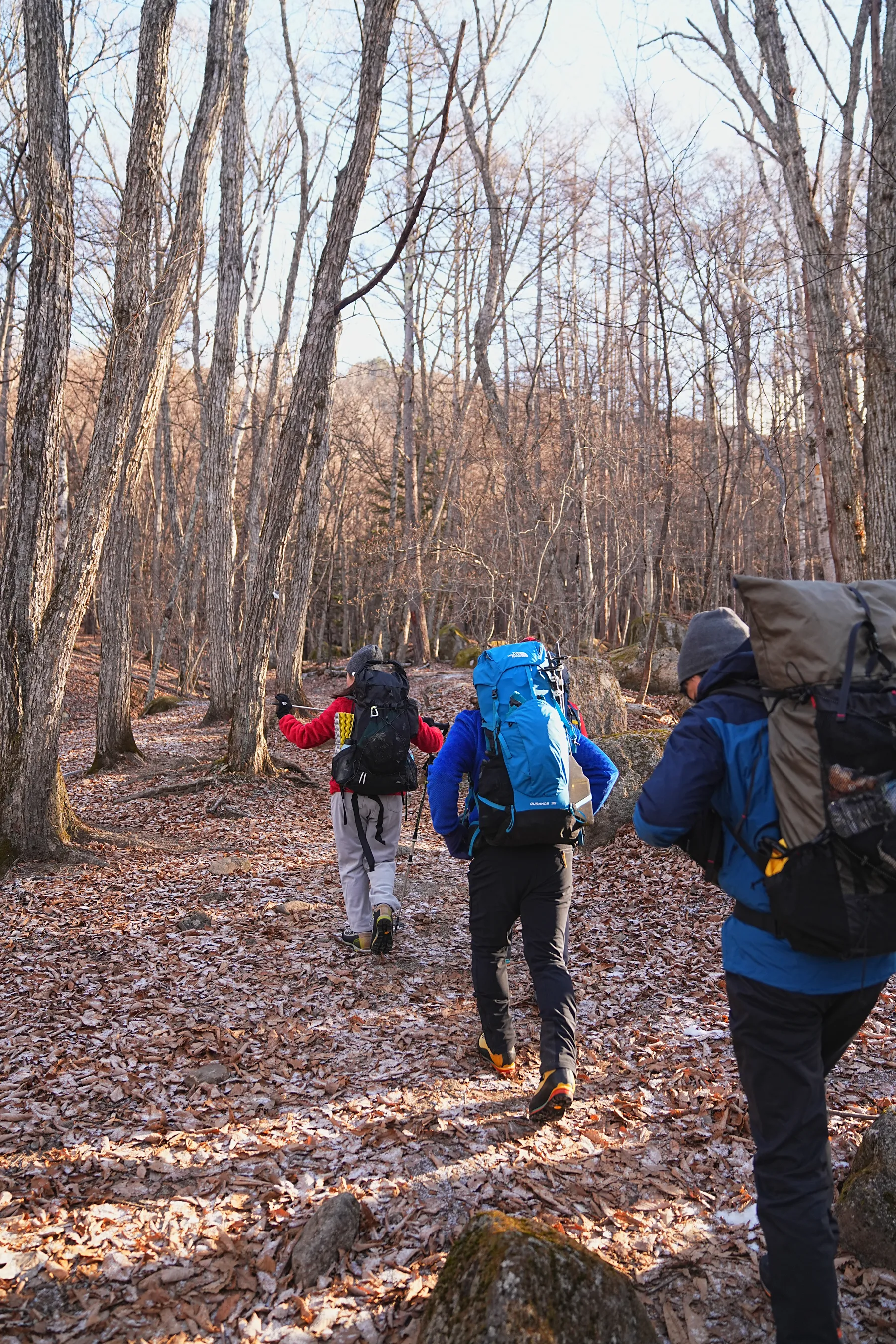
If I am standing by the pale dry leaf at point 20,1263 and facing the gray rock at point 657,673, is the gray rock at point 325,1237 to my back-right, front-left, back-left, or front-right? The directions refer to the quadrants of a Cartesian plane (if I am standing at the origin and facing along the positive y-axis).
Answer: front-right

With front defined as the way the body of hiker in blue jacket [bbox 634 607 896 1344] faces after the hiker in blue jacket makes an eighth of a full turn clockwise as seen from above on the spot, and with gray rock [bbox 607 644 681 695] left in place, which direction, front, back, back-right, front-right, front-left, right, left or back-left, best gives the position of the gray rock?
front

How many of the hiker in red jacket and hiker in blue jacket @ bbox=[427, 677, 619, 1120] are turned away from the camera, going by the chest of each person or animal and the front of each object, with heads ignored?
2

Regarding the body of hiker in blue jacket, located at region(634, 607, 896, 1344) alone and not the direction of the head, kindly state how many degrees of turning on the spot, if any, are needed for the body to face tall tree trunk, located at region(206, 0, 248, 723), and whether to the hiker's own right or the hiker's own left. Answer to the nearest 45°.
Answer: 0° — they already face it

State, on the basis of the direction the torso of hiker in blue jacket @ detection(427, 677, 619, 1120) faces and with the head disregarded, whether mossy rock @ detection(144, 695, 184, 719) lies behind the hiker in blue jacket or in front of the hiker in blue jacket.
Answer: in front

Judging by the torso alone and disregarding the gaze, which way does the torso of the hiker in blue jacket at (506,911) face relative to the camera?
away from the camera

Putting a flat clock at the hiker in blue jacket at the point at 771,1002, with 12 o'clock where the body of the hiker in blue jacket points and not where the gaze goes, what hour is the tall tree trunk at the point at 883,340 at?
The tall tree trunk is roughly at 2 o'clock from the hiker in blue jacket.

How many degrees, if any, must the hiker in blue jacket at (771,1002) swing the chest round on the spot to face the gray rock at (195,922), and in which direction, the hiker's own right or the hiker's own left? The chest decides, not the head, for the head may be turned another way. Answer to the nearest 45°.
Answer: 0° — they already face it

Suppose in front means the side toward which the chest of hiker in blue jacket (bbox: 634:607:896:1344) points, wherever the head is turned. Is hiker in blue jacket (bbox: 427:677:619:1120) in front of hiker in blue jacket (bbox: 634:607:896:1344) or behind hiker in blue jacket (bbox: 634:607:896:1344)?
in front

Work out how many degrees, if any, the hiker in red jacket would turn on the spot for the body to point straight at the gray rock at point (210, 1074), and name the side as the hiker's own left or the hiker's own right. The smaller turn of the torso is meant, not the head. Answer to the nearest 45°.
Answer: approximately 135° to the hiker's own left

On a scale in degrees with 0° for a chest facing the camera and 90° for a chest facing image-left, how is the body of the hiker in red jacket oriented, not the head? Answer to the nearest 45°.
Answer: approximately 180°

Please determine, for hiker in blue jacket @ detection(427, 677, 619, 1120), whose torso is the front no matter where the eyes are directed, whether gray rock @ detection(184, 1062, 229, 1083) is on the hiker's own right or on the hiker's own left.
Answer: on the hiker's own left

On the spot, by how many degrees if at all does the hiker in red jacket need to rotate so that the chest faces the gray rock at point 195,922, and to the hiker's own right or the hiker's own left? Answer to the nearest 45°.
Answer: approximately 45° to the hiker's own left
